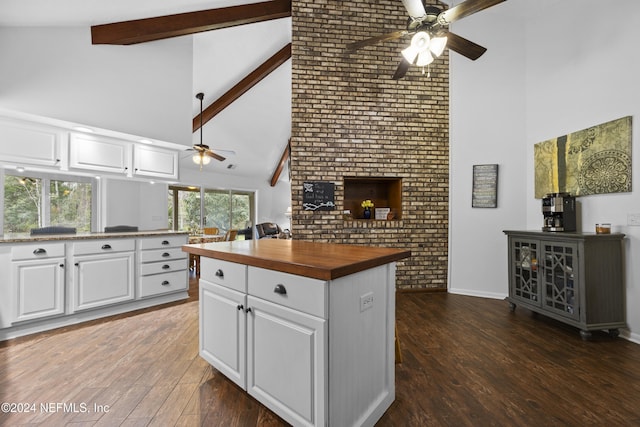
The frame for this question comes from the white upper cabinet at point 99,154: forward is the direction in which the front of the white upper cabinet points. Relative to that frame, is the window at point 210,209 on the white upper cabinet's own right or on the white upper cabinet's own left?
on the white upper cabinet's own left

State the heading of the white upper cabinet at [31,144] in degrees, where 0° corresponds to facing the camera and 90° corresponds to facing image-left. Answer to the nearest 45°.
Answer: approximately 315°
